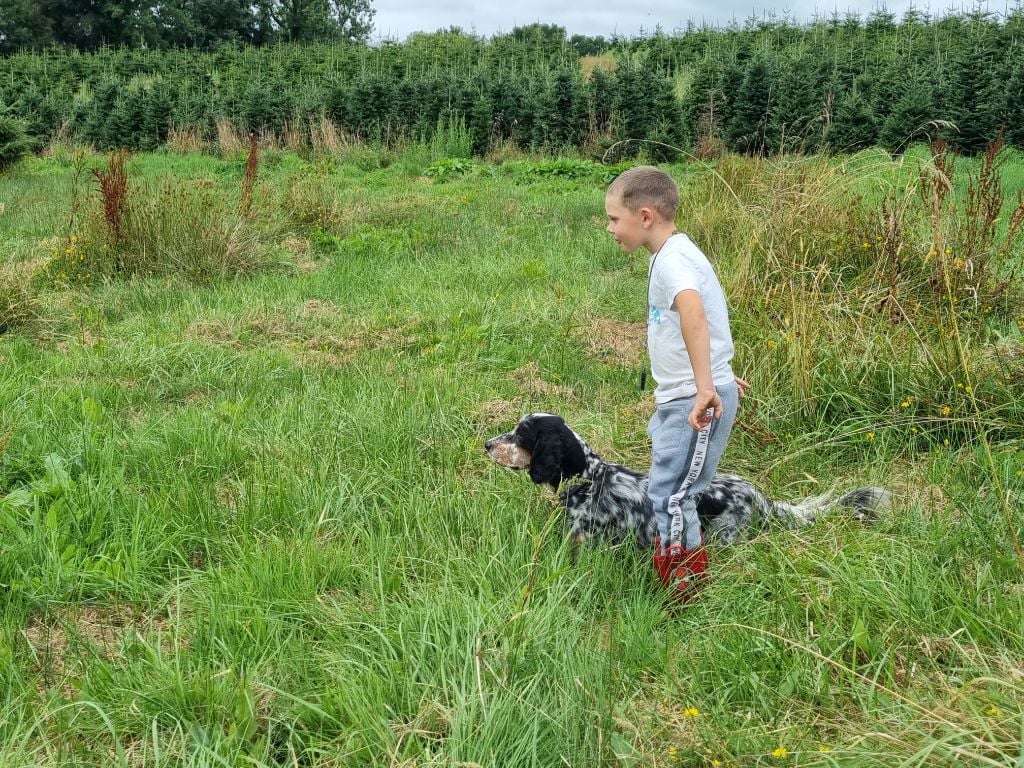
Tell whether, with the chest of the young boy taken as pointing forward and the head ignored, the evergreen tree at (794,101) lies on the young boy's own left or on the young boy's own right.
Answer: on the young boy's own right

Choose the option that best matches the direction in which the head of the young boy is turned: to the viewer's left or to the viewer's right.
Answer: to the viewer's left

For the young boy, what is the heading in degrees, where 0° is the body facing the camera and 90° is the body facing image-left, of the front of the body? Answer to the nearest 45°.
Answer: approximately 90°

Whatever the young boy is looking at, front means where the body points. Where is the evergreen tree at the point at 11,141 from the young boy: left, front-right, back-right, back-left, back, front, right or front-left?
front-right

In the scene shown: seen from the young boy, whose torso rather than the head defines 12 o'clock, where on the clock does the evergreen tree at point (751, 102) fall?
The evergreen tree is roughly at 3 o'clock from the young boy.

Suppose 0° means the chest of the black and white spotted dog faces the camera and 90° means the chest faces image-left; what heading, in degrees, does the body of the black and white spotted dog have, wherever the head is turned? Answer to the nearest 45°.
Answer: approximately 90°

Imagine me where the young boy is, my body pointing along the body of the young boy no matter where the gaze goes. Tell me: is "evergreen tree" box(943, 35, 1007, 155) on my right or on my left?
on my right

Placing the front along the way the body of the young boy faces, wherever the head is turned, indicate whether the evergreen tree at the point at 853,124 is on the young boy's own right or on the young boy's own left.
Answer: on the young boy's own right

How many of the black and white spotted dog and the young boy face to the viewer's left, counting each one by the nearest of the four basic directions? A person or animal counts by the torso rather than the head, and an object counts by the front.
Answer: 2

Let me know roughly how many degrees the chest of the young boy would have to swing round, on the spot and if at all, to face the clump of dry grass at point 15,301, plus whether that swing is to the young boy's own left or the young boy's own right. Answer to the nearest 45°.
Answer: approximately 45° to the young boy's own right

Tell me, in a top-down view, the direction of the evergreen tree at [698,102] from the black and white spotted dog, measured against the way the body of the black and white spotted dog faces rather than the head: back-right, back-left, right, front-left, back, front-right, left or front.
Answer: right

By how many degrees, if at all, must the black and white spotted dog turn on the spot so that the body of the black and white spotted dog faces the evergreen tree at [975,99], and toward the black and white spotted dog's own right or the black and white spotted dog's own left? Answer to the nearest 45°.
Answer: approximately 90° to the black and white spotted dog's own right

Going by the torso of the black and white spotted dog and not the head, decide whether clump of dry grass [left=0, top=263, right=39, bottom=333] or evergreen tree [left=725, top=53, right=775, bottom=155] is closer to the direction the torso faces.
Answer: the clump of dry grass
